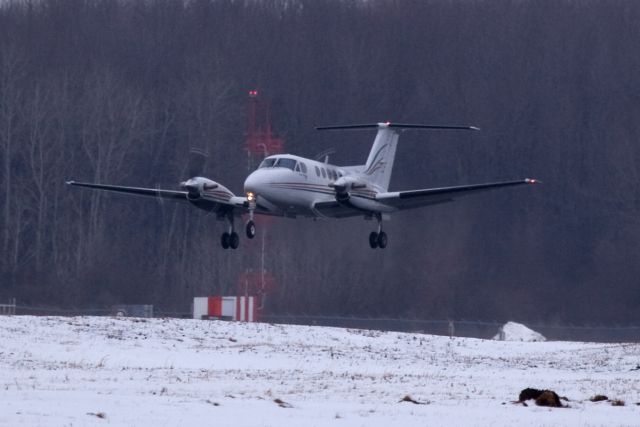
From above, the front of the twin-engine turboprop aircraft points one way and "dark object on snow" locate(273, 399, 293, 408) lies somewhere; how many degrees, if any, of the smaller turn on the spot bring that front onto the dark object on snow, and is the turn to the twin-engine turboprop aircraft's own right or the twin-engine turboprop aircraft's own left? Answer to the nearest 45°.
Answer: approximately 45° to the twin-engine turboprop aircraft's own left

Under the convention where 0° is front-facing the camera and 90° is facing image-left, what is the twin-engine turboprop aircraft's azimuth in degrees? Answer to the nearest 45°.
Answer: approximately 45°

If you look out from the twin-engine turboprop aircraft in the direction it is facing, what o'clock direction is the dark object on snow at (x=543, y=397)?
The dark object on snow is roughly at 10 o'clock from the twin-engine turboprop aircraft.
